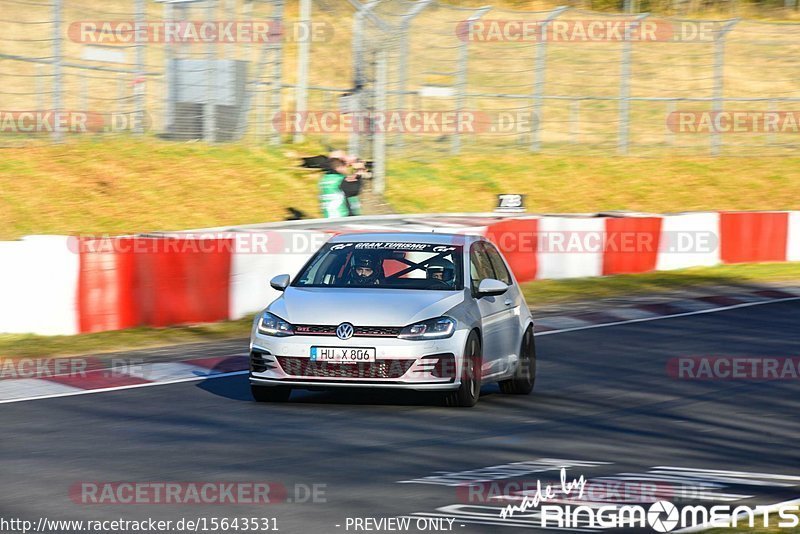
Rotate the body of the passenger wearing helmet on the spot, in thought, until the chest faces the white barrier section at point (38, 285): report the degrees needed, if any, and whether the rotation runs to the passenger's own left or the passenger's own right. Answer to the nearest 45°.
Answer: approximately 135° to the passenger's own right

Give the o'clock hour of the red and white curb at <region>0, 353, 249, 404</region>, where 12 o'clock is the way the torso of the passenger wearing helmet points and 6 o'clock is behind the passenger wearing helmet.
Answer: The red and white curb is roughly at 4 o'clock from the passenger wearing helmet.

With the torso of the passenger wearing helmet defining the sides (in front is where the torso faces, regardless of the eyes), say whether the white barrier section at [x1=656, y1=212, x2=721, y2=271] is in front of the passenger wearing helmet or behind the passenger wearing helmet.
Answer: behind

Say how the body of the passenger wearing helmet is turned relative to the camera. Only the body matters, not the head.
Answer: toward the camera

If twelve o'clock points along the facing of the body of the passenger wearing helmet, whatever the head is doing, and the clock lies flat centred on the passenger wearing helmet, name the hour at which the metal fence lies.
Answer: The metal fence is roughly at 6 o'clock from the passenger wearing helmet.

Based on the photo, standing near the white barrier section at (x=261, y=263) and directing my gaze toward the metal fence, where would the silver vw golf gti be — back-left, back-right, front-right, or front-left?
back-right

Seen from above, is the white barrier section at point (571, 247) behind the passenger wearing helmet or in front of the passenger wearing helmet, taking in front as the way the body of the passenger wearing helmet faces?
behind

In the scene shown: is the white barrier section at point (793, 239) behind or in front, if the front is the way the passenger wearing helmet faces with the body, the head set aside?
behind

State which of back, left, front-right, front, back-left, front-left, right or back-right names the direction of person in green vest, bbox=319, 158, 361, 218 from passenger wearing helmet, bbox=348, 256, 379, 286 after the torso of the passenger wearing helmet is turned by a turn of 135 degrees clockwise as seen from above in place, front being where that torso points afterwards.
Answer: front-right
